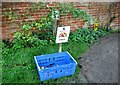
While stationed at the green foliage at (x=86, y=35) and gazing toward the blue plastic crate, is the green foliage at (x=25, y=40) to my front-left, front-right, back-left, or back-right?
front-right

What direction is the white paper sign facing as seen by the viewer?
toward the camera

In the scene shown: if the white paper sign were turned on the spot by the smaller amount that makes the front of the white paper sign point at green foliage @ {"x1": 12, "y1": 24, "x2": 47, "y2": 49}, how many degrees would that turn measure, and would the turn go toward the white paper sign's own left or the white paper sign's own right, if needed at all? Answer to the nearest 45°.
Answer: approximately 135° to the white paper sign's own right

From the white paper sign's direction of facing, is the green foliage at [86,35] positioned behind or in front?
behind
